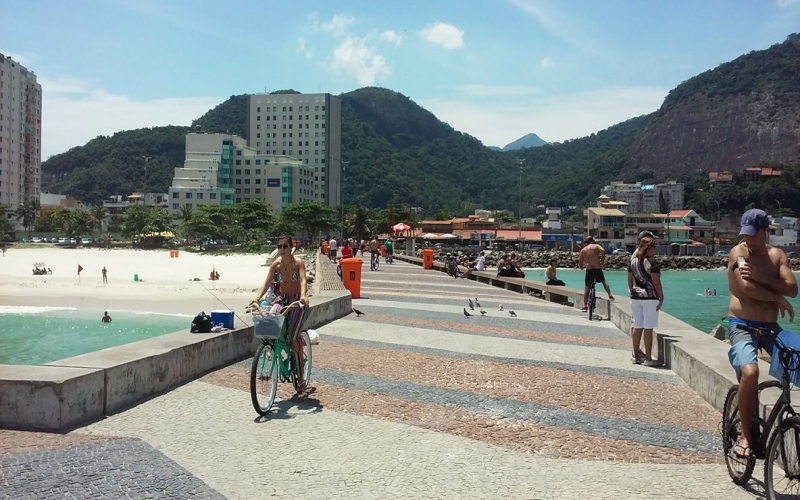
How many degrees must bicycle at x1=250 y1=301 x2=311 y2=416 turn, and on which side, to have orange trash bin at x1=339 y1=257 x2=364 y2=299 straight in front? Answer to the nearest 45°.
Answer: approximately 135° to its right

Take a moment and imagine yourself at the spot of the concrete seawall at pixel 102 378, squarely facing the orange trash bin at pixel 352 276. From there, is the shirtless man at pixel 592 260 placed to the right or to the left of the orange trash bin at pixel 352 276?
right

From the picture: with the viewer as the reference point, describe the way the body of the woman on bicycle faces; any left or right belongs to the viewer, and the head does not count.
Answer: facing the viewer and to the left of the viewer

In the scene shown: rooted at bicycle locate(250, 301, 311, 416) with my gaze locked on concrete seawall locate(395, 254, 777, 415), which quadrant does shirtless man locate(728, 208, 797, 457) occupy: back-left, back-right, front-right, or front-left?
front-right

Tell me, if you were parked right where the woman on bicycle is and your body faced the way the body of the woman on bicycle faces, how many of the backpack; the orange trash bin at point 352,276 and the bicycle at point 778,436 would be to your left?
1

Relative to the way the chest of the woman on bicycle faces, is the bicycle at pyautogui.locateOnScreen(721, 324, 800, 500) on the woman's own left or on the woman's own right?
on the woman's own left

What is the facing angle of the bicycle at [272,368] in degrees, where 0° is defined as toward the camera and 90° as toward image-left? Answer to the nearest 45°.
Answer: approximately 45°

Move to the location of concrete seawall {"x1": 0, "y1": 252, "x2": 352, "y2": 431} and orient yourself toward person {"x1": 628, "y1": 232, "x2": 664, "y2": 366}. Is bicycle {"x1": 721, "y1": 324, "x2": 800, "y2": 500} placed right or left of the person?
right

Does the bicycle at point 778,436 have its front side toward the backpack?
no

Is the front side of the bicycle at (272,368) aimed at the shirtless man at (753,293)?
no

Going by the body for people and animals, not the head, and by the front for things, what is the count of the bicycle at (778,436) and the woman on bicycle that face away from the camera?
0

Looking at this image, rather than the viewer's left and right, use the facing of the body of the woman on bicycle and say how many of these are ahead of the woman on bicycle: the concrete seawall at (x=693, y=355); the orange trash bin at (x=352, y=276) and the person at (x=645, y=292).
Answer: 0

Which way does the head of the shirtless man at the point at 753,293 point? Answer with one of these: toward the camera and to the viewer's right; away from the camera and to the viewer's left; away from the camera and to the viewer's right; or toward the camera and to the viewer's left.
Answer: toward the camera and to the viewer's left

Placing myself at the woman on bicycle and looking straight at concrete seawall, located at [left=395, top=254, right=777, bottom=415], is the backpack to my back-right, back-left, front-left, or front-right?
back-left

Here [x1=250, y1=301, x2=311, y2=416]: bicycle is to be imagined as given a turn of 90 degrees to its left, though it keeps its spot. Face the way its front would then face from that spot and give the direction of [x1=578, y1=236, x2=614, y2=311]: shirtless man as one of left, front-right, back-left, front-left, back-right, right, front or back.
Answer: left

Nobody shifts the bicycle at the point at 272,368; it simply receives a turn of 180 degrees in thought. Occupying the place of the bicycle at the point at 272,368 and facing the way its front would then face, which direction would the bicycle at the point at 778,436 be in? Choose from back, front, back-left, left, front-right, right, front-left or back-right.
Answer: right

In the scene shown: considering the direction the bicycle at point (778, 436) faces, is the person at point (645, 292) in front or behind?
behind
